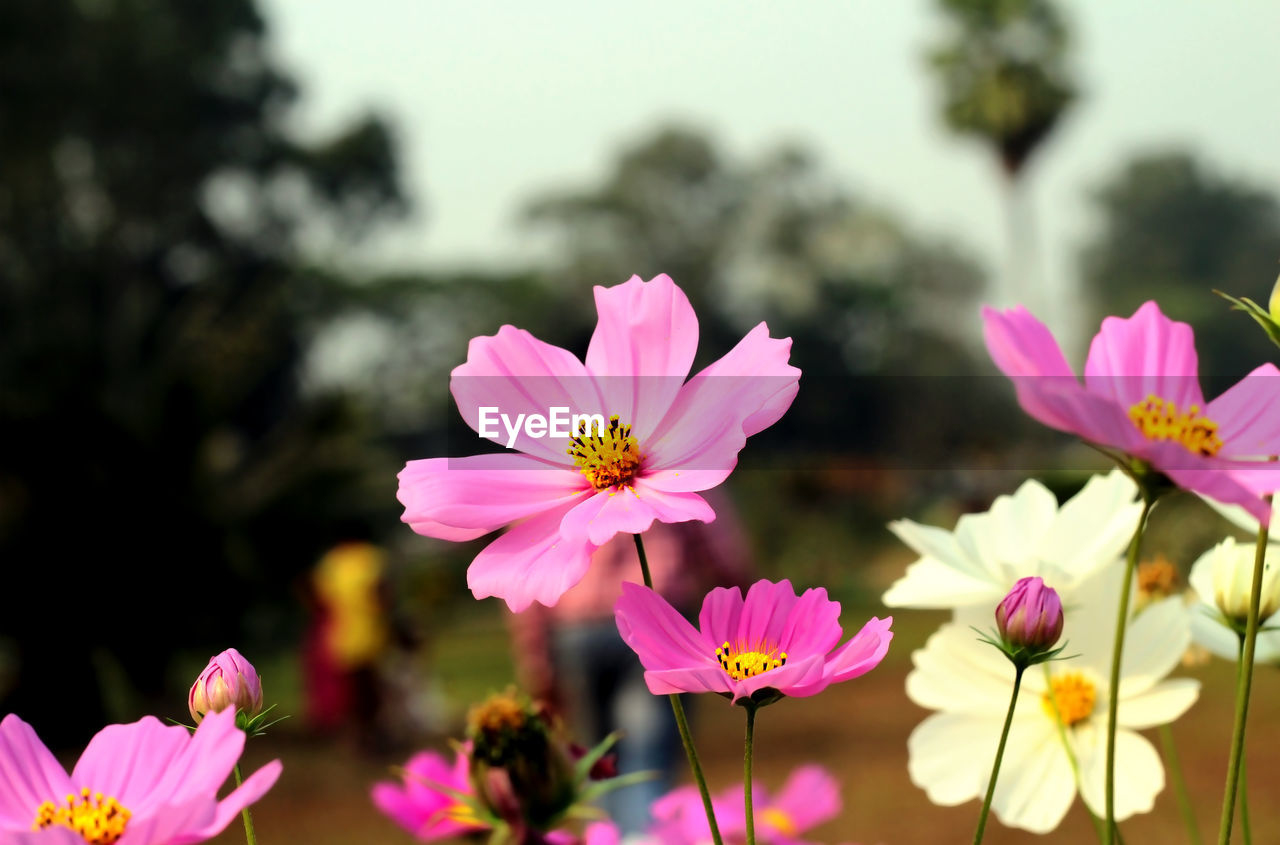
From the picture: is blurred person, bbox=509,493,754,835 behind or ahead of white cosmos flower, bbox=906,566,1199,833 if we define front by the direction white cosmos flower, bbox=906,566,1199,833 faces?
behind

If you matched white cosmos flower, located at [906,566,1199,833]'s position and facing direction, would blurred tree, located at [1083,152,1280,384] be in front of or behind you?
behind

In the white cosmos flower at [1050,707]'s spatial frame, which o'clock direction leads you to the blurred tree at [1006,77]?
The blurred tree is roughly at 6 o'clock from the white cosmos flower.

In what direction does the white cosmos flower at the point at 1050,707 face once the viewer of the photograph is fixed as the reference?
facing the viewer
